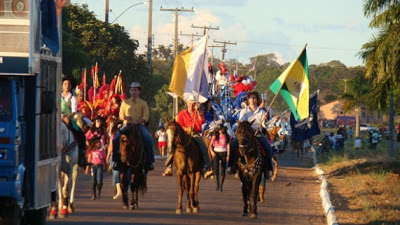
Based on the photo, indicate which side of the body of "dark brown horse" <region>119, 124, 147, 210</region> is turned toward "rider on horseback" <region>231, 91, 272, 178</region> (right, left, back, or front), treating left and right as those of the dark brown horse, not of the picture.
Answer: left

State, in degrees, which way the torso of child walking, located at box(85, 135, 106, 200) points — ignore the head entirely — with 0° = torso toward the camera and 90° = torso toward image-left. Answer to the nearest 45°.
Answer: approximately 0°

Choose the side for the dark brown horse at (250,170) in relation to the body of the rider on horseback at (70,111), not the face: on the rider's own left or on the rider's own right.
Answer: on the rider's own left

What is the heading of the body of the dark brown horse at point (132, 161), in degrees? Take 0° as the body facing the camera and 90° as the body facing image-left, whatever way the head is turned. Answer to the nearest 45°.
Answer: approximately 0°

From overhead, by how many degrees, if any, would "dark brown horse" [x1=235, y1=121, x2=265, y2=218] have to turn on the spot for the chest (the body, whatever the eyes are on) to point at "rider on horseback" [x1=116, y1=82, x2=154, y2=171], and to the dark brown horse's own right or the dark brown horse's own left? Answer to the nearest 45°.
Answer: approximately 90° to the dark brown horse's own right
